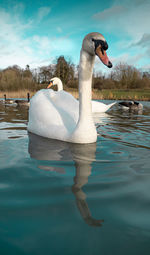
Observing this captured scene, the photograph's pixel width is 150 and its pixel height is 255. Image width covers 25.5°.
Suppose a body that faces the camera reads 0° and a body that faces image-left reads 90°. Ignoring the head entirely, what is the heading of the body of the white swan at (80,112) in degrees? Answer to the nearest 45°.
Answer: approximately 315°

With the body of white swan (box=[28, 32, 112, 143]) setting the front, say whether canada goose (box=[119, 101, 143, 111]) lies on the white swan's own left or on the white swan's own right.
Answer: on the white swan's own left
